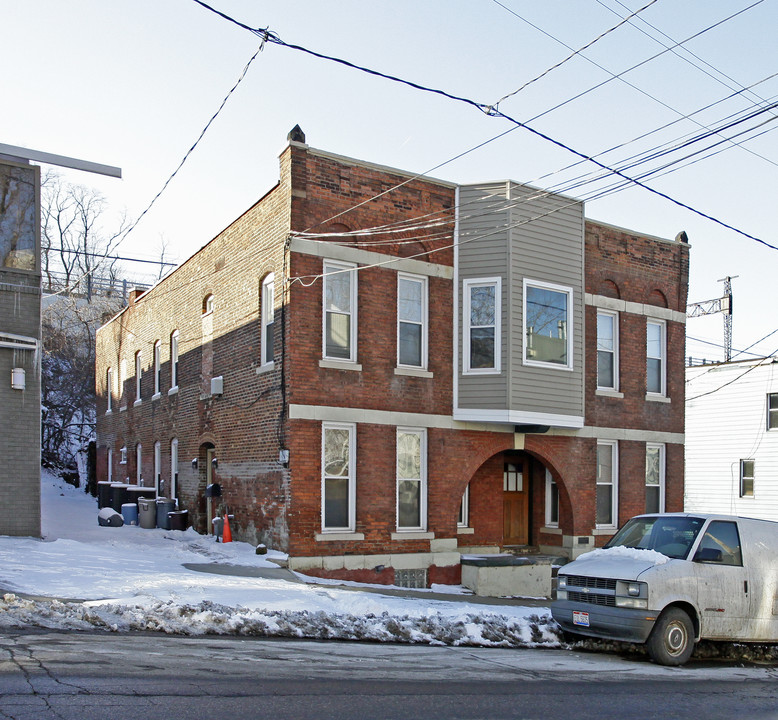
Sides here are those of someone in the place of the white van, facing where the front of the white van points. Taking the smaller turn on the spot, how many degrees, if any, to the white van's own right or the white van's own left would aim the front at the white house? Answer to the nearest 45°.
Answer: approximately 135° to the white van's own right

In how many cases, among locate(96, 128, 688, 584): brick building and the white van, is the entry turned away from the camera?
0

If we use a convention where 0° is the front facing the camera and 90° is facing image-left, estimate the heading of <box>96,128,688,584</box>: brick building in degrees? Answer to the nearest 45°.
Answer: approximately 315°

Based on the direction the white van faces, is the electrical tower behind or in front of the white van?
behind

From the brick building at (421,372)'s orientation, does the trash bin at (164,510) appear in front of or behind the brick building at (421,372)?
behind

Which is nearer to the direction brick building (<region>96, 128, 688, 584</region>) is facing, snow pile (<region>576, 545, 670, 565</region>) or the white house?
the snow pile

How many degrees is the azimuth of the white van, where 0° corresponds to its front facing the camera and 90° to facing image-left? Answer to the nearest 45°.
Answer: approximately 45°

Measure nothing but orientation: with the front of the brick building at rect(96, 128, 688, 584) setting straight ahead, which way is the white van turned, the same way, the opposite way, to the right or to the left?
to the right

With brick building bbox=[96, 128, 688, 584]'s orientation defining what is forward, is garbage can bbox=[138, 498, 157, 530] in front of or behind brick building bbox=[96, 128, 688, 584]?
behind

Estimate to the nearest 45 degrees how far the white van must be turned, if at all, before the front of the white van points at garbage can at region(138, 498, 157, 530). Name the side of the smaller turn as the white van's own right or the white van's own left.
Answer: approximately 90° to the white van's own right

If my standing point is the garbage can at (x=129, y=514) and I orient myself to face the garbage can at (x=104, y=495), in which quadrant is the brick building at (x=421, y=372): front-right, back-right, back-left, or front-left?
back-right
